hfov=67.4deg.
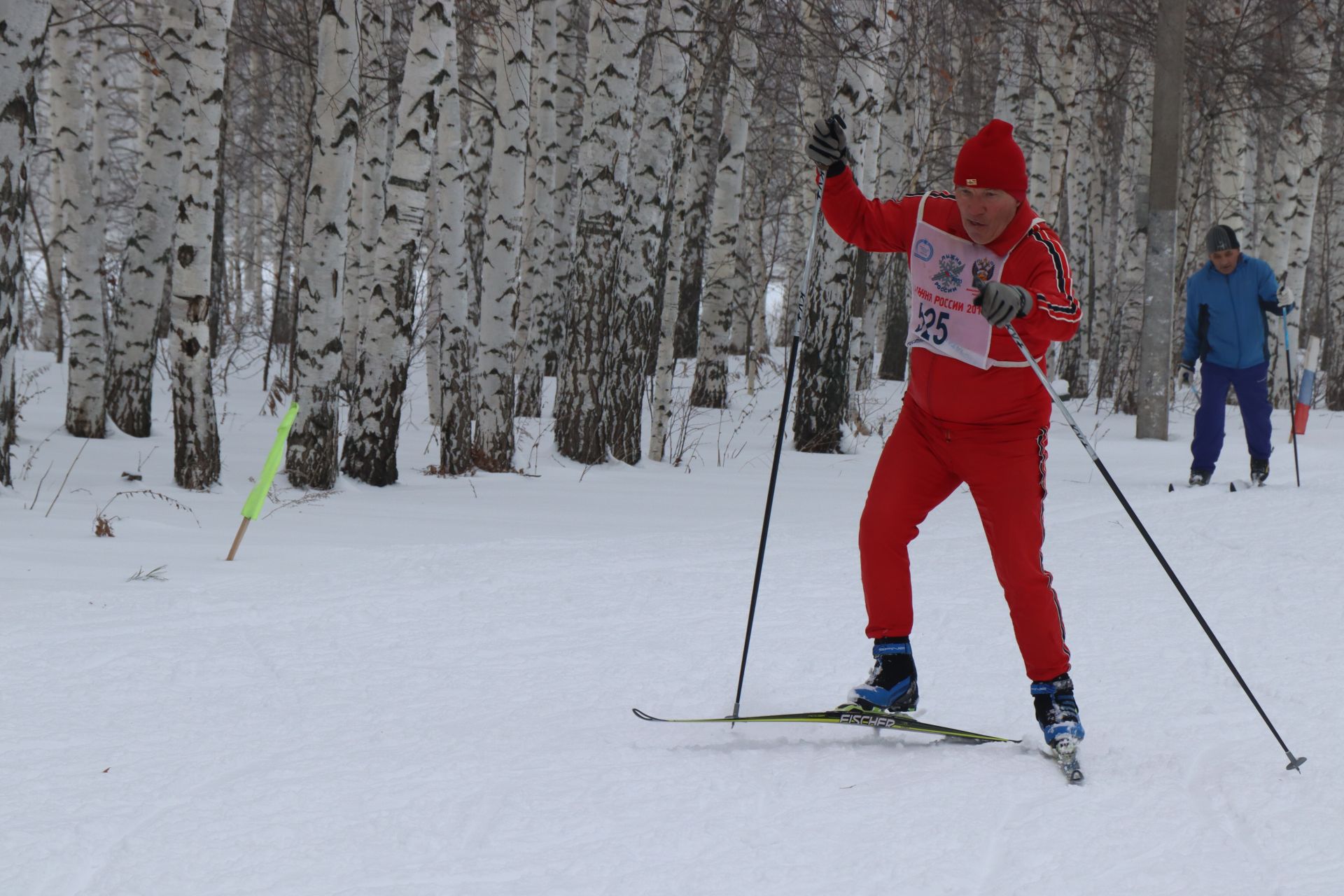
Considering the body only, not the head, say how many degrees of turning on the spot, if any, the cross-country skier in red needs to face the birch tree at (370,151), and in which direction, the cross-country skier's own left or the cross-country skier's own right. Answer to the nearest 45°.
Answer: approximately 90° to the cross-country skier's own right

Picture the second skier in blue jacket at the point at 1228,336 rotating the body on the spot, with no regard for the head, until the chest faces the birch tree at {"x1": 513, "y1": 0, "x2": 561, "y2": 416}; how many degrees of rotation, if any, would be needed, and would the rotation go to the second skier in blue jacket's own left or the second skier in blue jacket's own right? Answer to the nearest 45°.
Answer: approximately 90° to the second skier in blue jacket's own right

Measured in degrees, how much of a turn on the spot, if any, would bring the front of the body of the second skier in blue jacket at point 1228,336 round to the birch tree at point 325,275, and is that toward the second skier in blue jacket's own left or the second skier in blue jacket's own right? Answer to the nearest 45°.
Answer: approximately 45° to the second skier in blue jacket's own right

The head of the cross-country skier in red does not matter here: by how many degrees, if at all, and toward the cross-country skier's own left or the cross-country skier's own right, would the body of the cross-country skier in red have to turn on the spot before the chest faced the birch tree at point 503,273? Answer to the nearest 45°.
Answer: approximately 90° to the cross-country skier's own right

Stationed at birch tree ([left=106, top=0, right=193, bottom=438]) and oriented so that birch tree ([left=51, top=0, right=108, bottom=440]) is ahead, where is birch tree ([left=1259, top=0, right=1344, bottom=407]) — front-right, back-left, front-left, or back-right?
back-right

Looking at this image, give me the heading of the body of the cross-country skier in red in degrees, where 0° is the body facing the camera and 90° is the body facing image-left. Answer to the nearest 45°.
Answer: approximately 45°

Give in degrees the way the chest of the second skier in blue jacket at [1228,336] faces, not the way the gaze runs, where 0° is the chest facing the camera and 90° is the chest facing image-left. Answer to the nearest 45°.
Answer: approximately 0°
